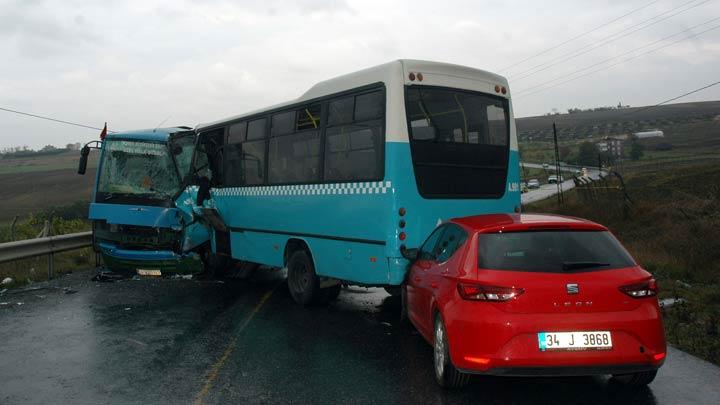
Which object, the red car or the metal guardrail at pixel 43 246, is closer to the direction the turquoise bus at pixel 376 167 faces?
the metal guardrail

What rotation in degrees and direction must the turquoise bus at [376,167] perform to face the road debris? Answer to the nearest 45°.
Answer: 0° — it already faces it

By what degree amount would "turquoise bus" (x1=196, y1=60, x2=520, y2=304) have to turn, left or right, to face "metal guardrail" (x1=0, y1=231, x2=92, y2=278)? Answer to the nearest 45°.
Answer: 0° — it already faces it

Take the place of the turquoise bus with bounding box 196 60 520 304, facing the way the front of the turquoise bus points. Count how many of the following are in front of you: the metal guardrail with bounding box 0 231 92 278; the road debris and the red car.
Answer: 2

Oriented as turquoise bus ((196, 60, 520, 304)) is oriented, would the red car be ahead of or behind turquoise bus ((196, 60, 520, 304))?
behind

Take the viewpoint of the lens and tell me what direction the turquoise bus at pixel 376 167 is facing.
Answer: facing away from the viewer and to the left of the viewer

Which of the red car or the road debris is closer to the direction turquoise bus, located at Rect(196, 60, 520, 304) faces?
the road debris
